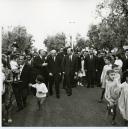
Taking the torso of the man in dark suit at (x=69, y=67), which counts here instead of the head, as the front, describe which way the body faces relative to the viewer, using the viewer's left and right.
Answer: facing the viewer

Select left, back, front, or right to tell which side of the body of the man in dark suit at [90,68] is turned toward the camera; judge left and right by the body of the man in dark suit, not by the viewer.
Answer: front

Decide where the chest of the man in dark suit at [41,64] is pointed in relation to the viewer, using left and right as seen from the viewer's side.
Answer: facing the viewer and to the right of the viewer
